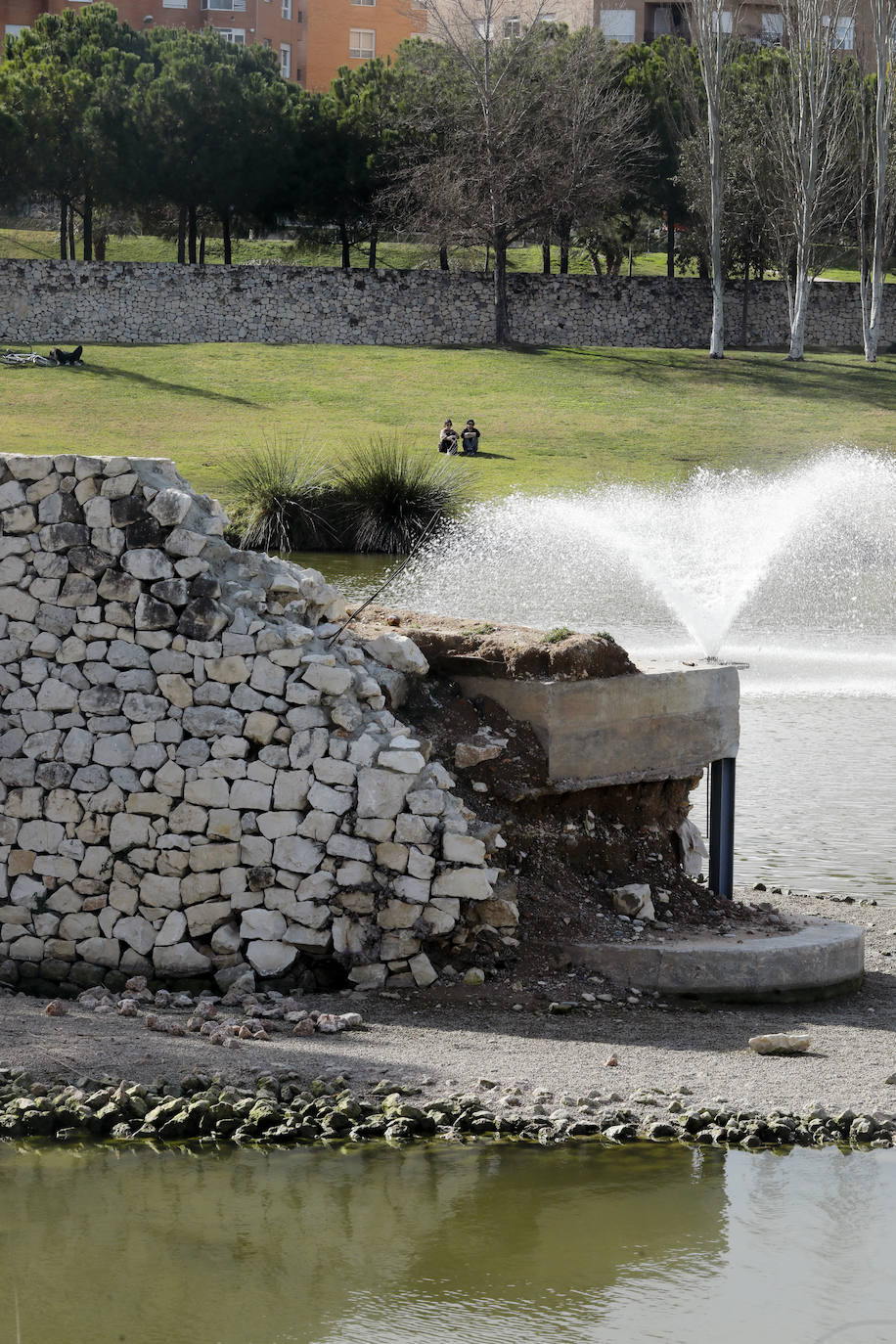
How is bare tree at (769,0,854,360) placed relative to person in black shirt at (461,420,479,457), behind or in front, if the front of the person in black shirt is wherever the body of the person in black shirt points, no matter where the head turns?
behind

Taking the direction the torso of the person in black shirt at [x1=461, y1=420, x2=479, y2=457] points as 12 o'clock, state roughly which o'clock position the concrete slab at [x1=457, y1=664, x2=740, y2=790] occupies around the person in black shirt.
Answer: The concrete slab is roughly at 12 o'clock from the person in black shirt.

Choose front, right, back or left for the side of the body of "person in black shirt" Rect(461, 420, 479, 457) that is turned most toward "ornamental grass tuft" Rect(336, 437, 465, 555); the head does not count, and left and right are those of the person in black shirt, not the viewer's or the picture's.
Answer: front

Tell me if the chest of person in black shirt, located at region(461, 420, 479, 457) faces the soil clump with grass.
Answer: yes

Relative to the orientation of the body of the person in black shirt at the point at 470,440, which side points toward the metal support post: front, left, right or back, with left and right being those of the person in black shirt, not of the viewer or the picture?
front

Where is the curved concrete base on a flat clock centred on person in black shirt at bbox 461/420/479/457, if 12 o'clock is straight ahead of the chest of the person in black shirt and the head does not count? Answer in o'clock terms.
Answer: The curved concrete base is roughly at 12 o'clock from the person in black shirt.

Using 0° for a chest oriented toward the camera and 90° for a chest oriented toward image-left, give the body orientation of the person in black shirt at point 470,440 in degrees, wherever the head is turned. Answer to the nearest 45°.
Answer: approximately 0°
